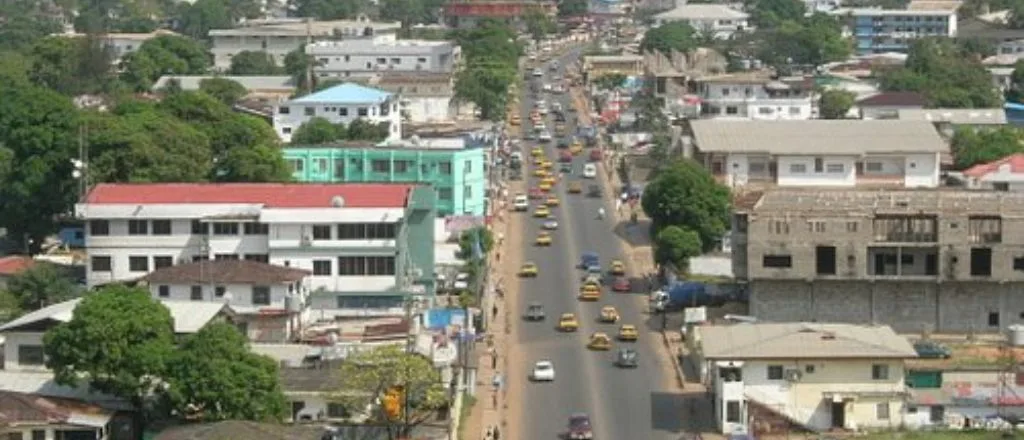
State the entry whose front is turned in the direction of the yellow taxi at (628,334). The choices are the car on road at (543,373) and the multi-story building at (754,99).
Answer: the multi-story building

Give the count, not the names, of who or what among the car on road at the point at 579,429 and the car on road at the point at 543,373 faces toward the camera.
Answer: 2

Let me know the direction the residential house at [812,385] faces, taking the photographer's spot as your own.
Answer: facing the viewer

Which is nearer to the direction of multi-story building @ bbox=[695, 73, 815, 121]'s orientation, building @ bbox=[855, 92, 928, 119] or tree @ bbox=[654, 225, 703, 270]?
the tree

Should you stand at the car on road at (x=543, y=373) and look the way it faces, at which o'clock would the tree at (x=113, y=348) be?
The tree is roughly at 2 o'clock from the car on road.

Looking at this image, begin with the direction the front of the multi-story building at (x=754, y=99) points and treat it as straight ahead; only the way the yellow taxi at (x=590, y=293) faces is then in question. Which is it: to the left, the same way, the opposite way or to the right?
the opposite way

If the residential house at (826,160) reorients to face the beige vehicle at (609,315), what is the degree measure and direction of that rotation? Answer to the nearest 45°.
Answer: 0° — it already faces it

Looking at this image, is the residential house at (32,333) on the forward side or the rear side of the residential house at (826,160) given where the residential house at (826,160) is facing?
on the forward side

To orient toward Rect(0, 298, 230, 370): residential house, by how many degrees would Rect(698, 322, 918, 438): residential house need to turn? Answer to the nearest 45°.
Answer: approximately 90° to its right

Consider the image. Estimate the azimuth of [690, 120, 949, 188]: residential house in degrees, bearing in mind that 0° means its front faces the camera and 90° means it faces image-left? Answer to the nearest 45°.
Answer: approximately 0°

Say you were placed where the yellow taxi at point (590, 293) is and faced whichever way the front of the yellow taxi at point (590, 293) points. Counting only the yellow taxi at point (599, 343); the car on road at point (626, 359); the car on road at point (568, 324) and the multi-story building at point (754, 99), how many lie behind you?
3

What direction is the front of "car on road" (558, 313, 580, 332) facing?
toward the camera

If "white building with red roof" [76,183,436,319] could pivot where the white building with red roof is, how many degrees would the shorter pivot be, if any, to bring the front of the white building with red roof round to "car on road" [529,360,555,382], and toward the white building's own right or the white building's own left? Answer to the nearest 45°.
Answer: approximately 45° to the white building's own left

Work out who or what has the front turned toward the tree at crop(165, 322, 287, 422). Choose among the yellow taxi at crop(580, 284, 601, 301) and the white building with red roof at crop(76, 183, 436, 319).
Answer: the white building with red roof

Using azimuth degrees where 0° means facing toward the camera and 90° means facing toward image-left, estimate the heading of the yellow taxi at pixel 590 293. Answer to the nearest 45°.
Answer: approximately 180°

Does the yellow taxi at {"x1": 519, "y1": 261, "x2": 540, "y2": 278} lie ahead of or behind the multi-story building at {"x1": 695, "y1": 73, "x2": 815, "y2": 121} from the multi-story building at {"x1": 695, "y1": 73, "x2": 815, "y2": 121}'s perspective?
ahead
